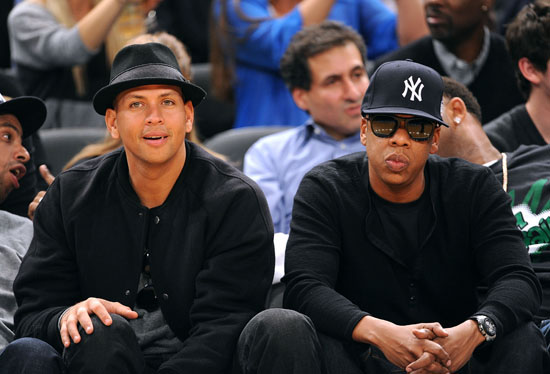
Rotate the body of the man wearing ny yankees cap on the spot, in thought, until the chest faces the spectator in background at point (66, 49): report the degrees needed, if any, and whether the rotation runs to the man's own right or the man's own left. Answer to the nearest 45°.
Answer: approximately 135° to the man's own right

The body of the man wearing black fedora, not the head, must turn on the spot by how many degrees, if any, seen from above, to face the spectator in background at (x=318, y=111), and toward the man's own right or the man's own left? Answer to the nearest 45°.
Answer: approximately 135° to the man's own left

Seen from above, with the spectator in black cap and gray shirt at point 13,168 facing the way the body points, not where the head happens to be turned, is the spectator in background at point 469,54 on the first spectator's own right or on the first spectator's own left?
on the first spectator's own left

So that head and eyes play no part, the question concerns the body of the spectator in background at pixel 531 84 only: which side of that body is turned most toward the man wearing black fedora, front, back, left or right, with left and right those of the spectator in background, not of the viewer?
right

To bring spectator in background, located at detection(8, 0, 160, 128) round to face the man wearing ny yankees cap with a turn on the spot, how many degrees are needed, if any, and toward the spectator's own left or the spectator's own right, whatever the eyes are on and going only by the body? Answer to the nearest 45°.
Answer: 0° — they already face them

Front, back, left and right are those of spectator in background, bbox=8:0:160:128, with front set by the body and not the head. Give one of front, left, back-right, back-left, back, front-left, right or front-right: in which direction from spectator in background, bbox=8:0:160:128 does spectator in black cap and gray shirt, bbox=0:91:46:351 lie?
front-right
